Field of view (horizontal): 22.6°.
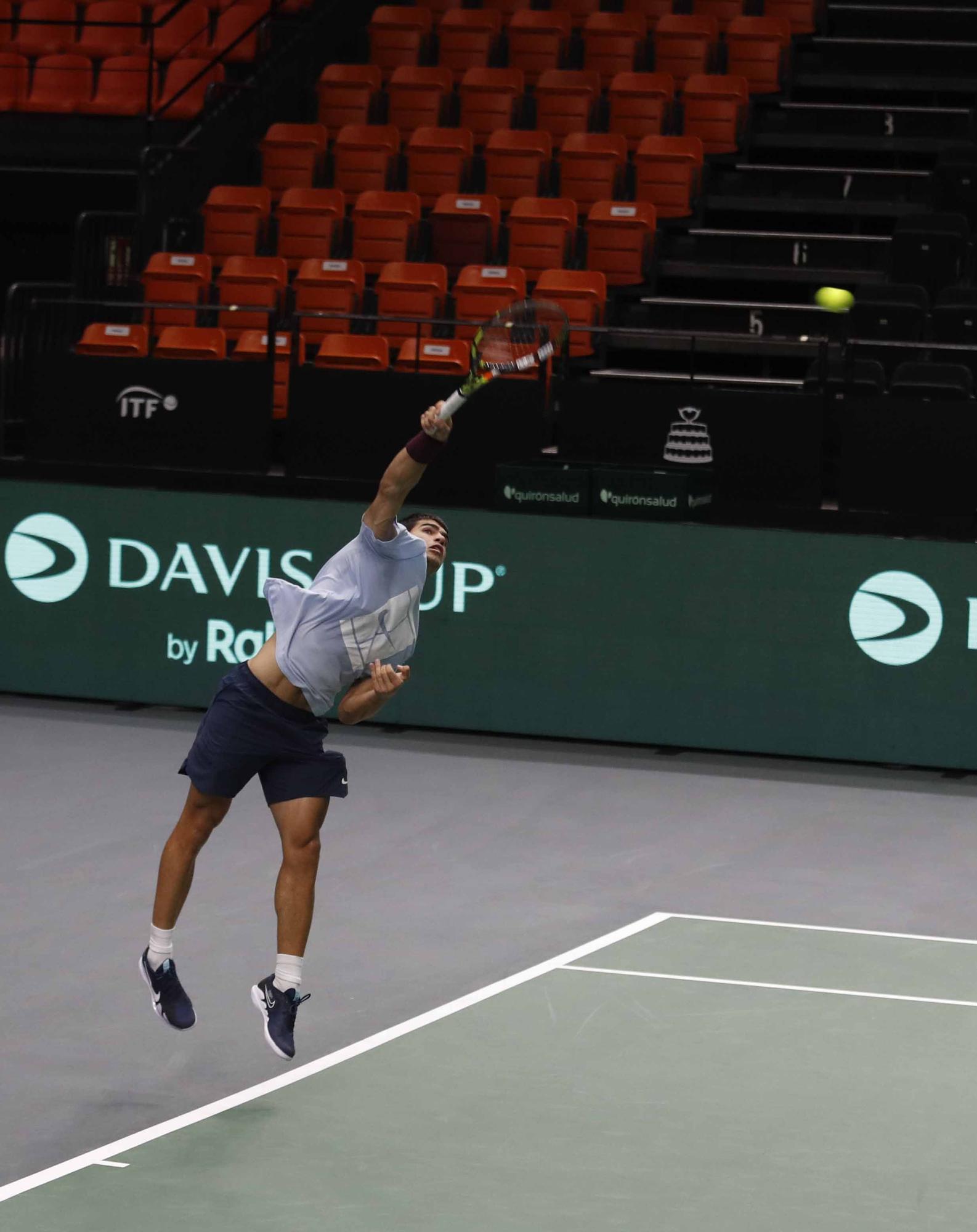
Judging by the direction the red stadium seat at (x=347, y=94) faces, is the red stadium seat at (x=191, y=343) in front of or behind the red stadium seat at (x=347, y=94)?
in front

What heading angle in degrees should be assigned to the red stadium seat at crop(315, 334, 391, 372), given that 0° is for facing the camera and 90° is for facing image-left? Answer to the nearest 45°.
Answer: approximately 0°

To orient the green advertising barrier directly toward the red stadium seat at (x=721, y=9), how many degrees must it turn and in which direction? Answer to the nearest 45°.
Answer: approximately 180°

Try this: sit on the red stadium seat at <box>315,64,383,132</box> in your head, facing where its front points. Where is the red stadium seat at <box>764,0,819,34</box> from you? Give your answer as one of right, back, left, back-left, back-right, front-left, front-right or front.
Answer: back-left

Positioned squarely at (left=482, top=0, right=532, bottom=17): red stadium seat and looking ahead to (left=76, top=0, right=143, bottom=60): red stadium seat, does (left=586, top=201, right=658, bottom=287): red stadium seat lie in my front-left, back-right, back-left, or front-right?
back-left

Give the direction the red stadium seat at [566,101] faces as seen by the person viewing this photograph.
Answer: facing the viewer and to the left of the viewer

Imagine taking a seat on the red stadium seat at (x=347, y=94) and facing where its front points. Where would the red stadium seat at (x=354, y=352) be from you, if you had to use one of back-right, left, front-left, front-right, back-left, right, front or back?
front-left

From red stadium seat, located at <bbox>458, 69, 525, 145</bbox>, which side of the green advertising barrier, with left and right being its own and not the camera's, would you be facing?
back

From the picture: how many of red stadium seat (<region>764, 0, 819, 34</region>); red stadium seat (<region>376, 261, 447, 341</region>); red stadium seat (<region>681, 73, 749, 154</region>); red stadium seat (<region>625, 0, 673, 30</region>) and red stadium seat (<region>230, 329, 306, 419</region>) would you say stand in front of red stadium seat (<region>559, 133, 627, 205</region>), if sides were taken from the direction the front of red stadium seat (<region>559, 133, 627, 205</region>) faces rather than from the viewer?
2

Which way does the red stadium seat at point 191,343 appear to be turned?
toward the camera

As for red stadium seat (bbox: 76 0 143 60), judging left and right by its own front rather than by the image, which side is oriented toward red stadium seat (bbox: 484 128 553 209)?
left
